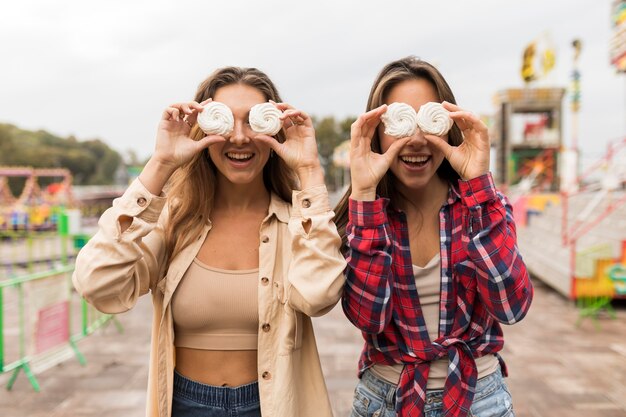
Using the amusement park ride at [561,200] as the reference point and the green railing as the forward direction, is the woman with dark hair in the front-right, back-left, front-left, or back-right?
front-left

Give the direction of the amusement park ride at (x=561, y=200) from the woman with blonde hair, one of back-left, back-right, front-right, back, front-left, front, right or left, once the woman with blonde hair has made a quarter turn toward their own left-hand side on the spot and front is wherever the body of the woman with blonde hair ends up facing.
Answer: front-left

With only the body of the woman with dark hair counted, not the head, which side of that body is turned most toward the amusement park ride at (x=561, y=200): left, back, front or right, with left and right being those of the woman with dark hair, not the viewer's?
back

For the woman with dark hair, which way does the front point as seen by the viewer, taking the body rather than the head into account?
toward the camera

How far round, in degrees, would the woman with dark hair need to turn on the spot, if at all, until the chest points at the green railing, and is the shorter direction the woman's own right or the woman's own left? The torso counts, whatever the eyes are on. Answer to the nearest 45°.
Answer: approximately 135° to the woman's own right

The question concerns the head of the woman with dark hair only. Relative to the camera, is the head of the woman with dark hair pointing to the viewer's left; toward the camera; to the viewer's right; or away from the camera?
toward the camera

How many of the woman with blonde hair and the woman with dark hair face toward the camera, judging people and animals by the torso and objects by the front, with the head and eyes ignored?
2

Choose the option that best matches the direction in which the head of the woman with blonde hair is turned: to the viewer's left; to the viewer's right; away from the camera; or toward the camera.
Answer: toward the camera

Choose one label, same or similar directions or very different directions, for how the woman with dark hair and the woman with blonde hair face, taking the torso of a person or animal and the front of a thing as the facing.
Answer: same or similar directions

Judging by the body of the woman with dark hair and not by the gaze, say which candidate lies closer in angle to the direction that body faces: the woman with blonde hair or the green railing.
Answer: the woman with blonde hair

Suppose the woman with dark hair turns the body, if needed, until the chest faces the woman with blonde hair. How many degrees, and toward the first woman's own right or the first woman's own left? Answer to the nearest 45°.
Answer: approximately 90° to the first woman's own right

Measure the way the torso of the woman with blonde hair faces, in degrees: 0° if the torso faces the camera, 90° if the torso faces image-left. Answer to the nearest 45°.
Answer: approximately 0°

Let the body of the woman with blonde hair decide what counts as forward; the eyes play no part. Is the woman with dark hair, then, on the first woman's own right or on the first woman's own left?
on the first woman's own left

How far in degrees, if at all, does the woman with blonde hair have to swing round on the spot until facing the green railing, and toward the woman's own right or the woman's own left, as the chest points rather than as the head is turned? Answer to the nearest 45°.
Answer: approximately 135° to the woman's own right

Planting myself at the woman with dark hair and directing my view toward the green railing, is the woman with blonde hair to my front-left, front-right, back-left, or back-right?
front-left
